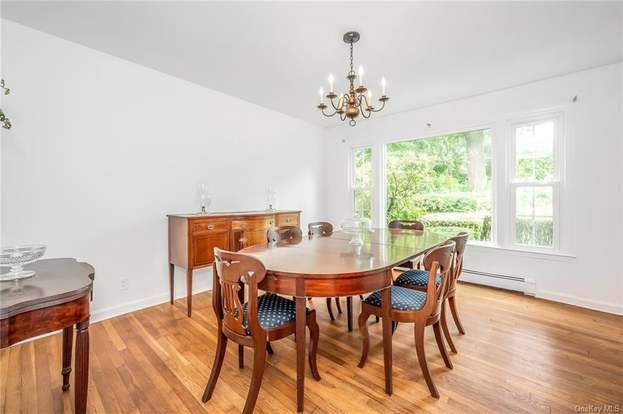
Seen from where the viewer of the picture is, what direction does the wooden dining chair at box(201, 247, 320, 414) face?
facing away from the viewer and to the right of the viewer

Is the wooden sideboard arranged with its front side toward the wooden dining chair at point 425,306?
yes

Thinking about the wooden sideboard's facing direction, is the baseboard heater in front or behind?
in front

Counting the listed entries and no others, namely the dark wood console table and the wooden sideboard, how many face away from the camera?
0

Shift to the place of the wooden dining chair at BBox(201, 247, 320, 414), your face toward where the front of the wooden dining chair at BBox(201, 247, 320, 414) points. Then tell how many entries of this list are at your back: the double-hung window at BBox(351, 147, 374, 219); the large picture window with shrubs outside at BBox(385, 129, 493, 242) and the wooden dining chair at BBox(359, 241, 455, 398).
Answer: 0

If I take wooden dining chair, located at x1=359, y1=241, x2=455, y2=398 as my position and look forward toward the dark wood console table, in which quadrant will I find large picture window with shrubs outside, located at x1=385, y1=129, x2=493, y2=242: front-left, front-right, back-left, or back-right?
back-right

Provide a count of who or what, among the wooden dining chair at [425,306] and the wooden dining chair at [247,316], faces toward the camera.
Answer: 0

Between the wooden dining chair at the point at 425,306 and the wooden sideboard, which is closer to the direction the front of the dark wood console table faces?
the wooden dining chair

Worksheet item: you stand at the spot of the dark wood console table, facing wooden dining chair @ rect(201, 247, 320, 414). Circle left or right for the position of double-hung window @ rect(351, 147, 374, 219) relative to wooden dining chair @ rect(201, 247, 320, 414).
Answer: left

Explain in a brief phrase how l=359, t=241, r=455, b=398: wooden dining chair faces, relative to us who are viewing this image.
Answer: facing away from the viewer and to the left of the viewer

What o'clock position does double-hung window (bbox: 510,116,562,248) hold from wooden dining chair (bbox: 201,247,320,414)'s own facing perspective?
The double-hung window is roughly at 1 o'clock from the wooden dining chair.

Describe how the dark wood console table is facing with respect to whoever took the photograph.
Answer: facing the viewer and to the right of the viewer

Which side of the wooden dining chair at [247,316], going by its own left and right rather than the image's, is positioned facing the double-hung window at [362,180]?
front

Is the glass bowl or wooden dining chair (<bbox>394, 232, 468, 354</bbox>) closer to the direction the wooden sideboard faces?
the wooden dining chair

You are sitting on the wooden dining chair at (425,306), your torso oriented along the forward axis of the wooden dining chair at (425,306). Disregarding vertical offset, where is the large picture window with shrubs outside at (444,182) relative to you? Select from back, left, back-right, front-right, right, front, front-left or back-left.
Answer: front-right

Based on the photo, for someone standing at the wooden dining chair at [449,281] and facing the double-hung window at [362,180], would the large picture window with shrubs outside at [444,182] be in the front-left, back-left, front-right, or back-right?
front-right

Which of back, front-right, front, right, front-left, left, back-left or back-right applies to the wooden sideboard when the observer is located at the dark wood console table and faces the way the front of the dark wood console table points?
left

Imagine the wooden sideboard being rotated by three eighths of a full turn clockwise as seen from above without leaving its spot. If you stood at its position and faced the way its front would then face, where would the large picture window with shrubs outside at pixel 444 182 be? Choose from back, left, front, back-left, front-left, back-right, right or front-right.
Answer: back
